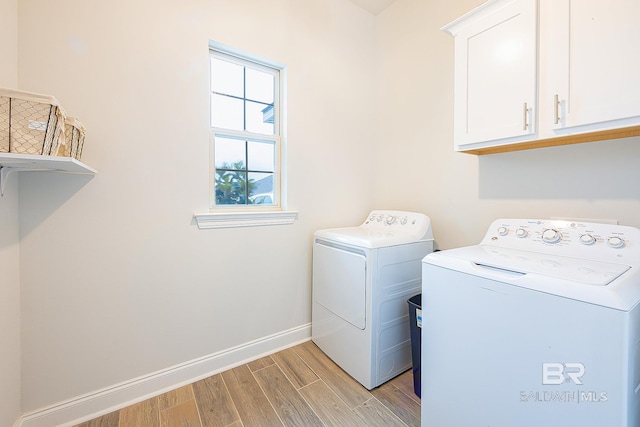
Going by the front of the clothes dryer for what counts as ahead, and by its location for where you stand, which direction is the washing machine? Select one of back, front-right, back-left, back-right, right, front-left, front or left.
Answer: left

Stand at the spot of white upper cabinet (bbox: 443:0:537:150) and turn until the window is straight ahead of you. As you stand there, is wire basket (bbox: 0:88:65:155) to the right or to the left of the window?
left

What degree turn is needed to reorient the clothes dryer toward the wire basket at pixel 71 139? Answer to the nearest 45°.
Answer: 0° — it already faces it

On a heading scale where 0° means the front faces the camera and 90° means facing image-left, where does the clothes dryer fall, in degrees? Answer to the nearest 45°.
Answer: approximately 45°
